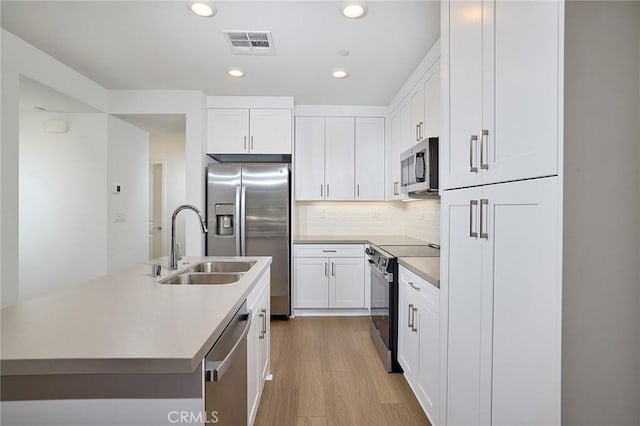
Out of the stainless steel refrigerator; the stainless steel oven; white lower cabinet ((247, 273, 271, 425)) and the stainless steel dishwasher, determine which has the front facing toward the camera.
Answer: the stainless steel refrigerator

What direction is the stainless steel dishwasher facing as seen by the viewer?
to the viewer's right

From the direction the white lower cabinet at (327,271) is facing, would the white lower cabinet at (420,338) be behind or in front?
in front

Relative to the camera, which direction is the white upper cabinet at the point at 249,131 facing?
toward the camera

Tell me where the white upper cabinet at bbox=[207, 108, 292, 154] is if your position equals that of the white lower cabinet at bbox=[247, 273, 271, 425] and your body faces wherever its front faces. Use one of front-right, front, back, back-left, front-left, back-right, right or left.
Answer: left

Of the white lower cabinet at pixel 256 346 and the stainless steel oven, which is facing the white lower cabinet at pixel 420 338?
the white lower cabinet at pixel 256 346

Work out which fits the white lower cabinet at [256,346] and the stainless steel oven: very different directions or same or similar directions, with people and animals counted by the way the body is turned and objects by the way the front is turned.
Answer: very different directions

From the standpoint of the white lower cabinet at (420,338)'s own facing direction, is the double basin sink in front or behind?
in front

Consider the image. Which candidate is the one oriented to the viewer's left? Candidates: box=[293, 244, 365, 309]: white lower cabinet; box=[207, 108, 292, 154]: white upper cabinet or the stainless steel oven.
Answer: the stainless steel oven

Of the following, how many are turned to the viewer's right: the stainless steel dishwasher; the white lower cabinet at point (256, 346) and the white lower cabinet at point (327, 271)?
2

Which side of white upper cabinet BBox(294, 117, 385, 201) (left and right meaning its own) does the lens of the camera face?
front

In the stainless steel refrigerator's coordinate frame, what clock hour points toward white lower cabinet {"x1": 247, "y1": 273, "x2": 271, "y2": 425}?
The white lower cabinet is roughly at 12 o'clock from the stainless steel refrigerator.

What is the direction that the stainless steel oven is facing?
to the viewer's left

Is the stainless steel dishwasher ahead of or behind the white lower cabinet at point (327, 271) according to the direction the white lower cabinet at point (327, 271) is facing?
ahead

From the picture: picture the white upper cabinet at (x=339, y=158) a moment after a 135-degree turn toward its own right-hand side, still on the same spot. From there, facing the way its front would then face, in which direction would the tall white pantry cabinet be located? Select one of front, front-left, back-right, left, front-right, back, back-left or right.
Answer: back-left

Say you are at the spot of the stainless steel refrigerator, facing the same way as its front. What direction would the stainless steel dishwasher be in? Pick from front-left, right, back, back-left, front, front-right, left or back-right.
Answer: front

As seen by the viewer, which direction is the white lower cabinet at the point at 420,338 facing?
to the viewer's left

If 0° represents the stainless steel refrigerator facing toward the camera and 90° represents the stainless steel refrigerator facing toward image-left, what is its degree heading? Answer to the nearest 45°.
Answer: approximately 0°
